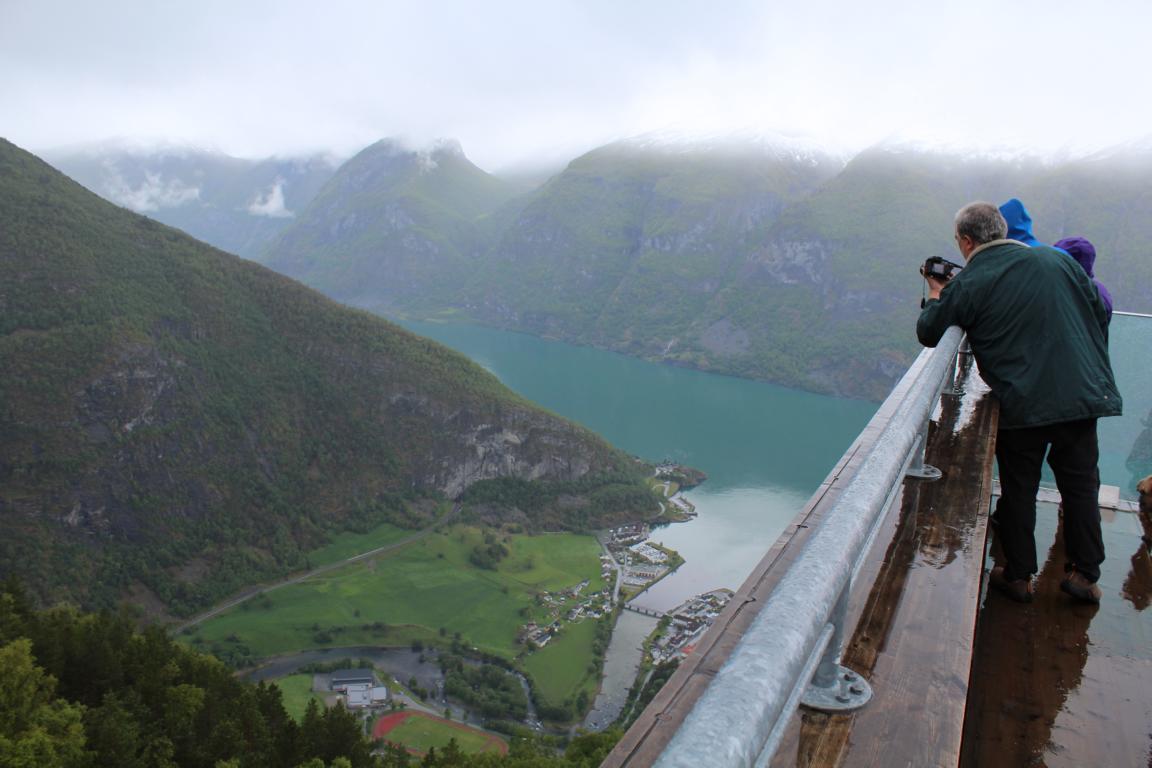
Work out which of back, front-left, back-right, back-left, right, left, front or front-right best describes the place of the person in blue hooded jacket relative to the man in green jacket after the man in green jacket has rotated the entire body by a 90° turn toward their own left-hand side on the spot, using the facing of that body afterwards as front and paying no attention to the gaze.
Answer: back-right

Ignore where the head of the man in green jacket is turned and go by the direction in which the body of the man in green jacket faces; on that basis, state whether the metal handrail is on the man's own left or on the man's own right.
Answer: on the man's own left

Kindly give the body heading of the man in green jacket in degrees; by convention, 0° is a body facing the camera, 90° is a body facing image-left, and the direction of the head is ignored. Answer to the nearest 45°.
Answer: approximately 135°

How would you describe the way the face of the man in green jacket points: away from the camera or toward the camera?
away from the camera
